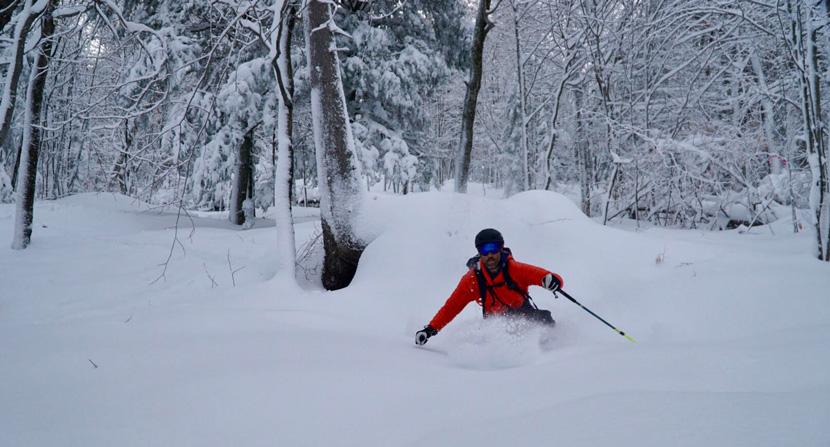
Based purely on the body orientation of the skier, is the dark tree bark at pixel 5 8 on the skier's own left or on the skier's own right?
on the skier's own right

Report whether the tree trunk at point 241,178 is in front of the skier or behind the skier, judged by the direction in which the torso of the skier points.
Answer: behind

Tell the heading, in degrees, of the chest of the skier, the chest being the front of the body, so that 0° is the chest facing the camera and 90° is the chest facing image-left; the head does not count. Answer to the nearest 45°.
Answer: approximately 0°

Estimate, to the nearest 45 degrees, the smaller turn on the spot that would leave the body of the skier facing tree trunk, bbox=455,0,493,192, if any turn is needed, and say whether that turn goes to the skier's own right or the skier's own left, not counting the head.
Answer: approximately 180°
